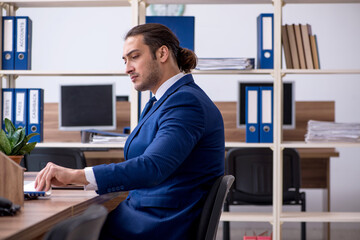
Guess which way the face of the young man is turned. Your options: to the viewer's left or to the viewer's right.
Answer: to the viewer's left

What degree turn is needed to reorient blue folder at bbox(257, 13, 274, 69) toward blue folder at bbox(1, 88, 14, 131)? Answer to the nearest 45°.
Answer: approximately 90° to its right

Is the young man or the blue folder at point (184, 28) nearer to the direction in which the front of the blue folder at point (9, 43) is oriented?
the young man

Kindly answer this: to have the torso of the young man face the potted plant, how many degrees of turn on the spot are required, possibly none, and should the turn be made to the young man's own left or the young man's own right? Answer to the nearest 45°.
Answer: approximately 45° to the young man's own right

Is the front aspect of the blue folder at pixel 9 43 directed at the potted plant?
yes

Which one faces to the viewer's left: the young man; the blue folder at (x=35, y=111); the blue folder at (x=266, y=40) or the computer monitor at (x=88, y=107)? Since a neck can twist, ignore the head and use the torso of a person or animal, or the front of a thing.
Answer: the young man

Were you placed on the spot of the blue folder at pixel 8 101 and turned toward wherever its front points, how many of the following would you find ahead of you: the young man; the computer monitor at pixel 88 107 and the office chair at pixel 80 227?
2

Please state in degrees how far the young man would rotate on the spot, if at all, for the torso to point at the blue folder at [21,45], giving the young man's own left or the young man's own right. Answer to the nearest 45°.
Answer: approximately 45° to the young man's own right

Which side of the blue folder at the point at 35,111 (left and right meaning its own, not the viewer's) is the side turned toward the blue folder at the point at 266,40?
left

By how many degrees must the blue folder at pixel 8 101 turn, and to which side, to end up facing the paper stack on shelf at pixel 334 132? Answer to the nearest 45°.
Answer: approximately 90° to its left
